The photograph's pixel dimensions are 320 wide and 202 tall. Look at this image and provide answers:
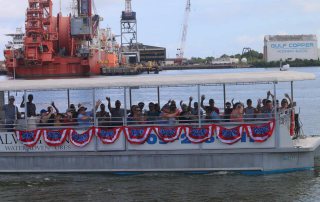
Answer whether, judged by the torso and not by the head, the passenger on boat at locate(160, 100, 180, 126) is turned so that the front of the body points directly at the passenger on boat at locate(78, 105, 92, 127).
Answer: no

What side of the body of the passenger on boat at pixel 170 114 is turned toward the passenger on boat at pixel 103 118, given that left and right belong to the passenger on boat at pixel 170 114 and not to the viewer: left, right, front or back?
right

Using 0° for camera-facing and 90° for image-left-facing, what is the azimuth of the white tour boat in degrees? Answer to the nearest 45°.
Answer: approximately 270°

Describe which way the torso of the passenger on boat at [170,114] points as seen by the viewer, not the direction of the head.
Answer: toward the camera

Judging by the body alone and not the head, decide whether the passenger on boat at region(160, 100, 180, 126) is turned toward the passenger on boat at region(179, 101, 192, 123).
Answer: no
